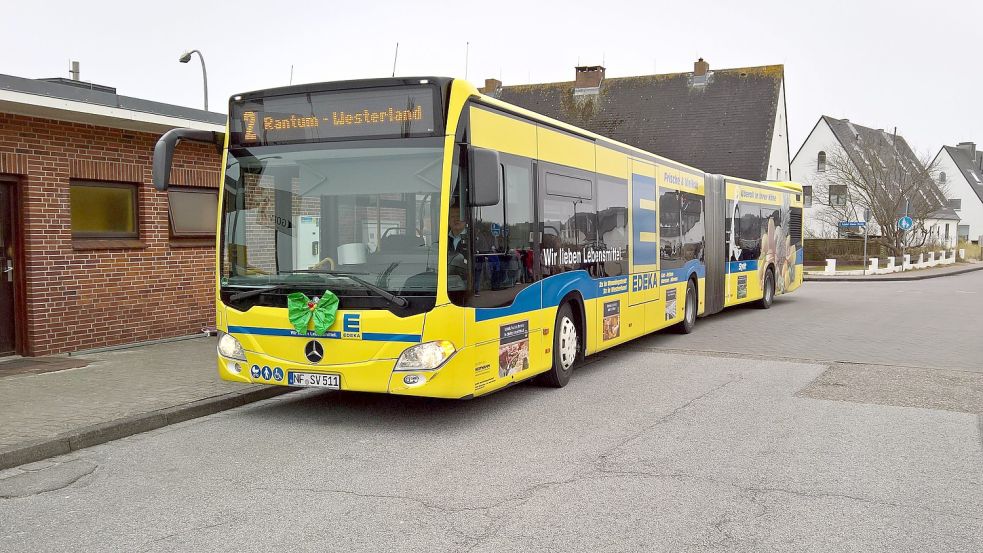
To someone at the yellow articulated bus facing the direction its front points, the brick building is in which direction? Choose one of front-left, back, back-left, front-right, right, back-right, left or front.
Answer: right

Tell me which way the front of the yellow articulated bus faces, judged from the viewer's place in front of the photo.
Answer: facing the viewer and to the left of the viewer

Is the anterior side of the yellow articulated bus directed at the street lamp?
no

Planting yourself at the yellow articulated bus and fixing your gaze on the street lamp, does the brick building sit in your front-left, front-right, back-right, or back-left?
front-left

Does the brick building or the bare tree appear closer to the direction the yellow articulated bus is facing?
the brick building

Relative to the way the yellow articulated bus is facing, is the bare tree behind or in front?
behind
